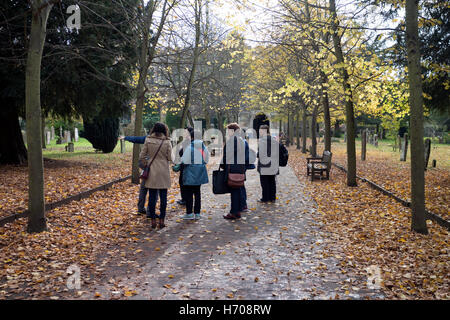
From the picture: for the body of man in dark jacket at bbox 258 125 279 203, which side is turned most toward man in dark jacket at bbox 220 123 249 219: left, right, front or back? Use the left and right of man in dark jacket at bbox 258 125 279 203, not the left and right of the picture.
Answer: left

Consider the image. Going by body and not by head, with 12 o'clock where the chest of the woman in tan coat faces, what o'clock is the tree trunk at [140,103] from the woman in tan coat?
The tree trunk is roughly at 12 o'clock from the woman in tan coat.

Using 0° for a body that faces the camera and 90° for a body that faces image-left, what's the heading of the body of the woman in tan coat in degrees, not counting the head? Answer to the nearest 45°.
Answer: approximately 180°

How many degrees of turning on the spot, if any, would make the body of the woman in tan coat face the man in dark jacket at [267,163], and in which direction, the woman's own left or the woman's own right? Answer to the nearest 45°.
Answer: approximately 45° to the woman's own right

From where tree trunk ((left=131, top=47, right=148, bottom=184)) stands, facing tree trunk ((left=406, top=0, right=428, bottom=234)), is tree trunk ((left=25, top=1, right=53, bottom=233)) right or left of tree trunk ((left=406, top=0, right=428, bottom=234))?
right

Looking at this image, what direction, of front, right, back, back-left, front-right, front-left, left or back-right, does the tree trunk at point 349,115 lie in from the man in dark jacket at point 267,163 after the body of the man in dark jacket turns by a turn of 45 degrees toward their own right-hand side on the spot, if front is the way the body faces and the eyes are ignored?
right

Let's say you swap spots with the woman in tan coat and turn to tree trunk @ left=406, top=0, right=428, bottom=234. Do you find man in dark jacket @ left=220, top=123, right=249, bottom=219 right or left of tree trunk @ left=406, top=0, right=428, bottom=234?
left

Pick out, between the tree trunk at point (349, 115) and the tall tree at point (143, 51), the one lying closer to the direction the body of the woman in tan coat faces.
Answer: the tall tree
